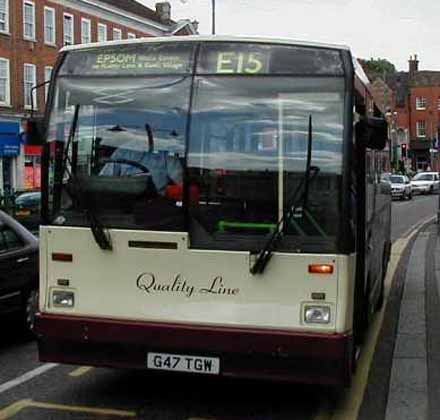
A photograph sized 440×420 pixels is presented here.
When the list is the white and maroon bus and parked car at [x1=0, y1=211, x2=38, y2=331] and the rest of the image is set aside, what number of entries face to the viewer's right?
0

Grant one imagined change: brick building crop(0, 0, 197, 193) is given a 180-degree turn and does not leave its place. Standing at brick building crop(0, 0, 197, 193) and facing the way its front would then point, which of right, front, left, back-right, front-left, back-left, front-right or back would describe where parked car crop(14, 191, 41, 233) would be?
back-left

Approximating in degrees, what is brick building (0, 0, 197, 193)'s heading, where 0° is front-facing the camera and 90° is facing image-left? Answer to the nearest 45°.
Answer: approximately 315°

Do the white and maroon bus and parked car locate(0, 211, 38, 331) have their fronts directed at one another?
no

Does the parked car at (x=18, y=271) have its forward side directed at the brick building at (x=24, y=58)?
no

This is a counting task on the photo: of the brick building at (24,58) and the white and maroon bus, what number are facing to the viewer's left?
0

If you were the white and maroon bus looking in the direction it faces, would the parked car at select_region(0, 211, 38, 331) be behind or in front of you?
in front

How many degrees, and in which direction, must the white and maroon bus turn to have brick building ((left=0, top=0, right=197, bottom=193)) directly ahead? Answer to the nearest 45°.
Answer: approximately 180°

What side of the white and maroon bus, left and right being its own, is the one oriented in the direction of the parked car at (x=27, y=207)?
back

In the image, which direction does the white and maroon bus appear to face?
toward the camera

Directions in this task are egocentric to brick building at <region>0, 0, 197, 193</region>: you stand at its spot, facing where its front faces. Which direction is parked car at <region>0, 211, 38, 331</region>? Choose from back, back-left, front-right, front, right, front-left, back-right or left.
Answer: front-right
